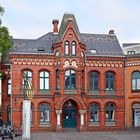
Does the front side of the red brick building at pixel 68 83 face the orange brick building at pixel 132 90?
no

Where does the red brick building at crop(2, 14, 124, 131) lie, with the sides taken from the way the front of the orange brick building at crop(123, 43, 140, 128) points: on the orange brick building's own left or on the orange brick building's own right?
on the orange brick building's own right

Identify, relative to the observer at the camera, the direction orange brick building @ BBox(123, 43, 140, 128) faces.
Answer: facing the viewer

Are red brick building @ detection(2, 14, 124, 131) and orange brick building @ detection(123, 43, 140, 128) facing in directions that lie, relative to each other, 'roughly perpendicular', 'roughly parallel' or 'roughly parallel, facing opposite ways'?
roughly parallel

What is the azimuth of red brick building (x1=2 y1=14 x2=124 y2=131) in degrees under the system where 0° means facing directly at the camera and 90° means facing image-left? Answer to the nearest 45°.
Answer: approximately 0°
